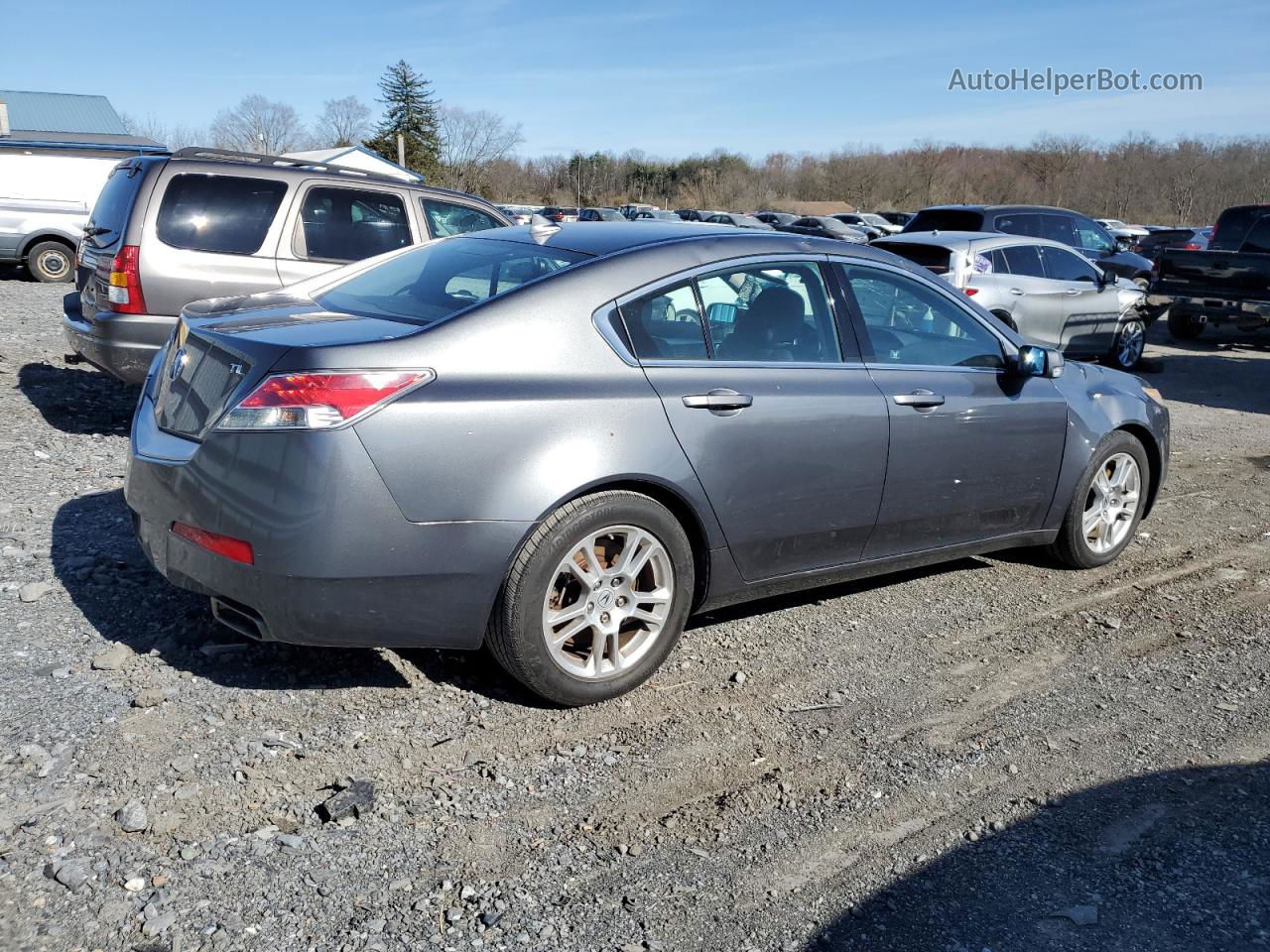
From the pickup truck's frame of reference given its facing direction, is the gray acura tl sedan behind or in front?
behind

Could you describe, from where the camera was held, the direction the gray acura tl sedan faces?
facing away from the viewer and to the right of the viewer

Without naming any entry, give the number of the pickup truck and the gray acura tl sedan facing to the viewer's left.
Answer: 0

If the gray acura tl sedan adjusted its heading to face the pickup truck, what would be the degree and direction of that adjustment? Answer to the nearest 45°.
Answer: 0° — it already faces it

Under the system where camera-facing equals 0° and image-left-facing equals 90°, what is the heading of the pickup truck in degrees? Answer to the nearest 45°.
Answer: approximately 225°
